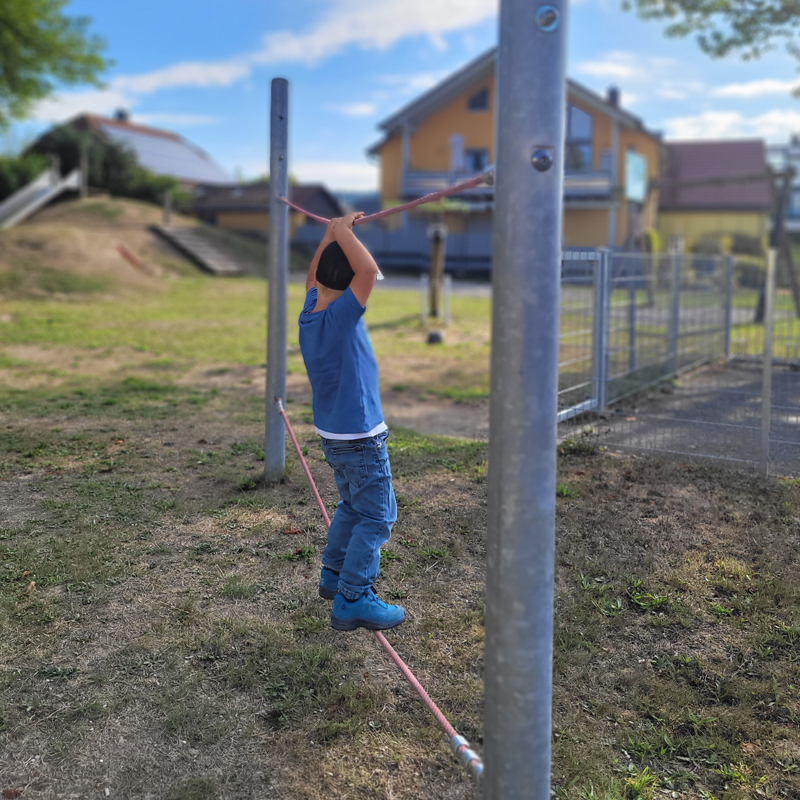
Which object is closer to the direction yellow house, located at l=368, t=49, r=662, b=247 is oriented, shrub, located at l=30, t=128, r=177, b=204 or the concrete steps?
the concrete steps

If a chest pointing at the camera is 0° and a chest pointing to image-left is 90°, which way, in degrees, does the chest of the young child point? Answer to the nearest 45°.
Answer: approximately 225°

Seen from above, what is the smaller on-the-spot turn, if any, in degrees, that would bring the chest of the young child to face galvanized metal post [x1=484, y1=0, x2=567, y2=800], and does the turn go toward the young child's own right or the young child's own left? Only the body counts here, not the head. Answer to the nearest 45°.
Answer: approximately 135° to the young child's own right

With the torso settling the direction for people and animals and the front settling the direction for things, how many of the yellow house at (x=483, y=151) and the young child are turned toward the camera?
1

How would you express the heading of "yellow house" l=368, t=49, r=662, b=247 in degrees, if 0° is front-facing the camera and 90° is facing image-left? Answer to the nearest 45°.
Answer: approximately 0°

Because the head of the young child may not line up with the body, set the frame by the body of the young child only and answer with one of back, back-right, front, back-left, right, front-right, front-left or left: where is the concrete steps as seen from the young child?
front-left

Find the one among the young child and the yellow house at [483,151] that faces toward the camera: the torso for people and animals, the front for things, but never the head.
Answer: the yellow house

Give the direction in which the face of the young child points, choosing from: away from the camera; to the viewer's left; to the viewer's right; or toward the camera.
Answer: away from the camera

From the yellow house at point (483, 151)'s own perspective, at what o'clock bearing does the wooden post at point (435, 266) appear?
The wooden post is roughly at 12 o'clock from the yellow house.

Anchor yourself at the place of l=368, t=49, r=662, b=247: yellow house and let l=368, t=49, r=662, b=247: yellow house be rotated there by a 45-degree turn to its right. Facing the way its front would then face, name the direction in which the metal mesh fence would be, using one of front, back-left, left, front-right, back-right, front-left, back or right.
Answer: front-left

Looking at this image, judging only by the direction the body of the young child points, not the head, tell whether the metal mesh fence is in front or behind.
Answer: in front

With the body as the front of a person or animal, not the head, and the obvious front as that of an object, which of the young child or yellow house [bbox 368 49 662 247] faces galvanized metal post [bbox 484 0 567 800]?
the yellow house

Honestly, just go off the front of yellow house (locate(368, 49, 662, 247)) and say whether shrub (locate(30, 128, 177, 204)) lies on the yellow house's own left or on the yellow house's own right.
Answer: on the yellow house's own right

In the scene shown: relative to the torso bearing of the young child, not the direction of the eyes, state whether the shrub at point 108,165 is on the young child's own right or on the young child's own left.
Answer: on the young child's own left
